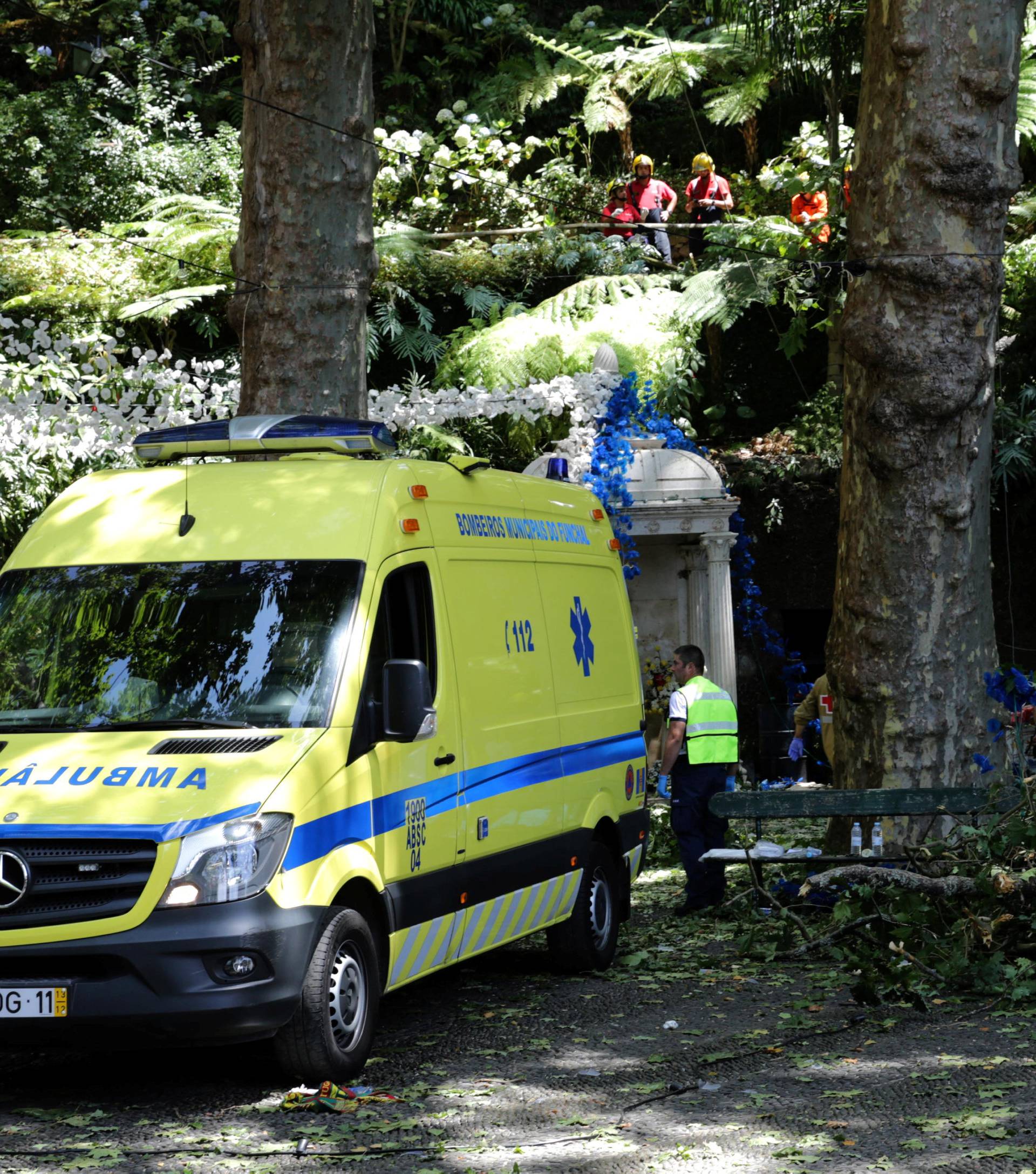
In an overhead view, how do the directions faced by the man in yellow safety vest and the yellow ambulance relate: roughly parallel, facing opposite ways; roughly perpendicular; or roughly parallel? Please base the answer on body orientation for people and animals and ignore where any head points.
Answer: roughly perpendicular

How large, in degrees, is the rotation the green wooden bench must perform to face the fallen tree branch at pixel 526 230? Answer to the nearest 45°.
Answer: approximately 180°

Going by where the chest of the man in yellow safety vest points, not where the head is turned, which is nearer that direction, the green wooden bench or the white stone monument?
the white stone monument

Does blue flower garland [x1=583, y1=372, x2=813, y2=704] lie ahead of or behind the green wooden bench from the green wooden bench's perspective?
behind

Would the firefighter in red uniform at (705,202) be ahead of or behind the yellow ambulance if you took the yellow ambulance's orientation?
behind

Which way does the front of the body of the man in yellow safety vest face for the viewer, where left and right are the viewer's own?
facing away from the viewer and to the left of the viewer

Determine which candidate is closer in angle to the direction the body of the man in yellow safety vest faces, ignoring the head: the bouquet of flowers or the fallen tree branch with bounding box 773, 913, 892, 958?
the bouquet of flowers

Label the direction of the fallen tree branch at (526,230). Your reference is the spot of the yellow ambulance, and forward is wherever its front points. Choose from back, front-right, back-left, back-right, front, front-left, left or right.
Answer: back-right

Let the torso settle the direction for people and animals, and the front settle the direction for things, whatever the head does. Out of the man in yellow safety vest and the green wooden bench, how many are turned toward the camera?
1
